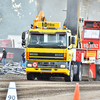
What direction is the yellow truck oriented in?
toward the camera
